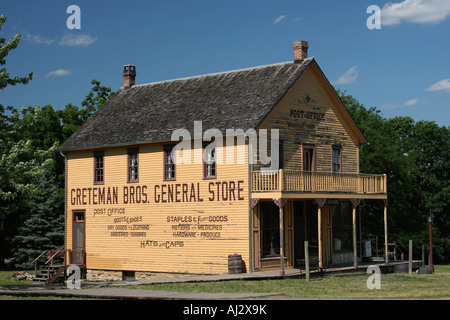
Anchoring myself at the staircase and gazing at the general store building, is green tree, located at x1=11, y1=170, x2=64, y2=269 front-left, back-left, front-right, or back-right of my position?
back-left

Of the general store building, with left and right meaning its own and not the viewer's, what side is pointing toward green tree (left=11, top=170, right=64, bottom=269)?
back

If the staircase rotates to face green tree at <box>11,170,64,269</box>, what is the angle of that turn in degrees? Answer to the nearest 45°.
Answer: approximately 135° to its right

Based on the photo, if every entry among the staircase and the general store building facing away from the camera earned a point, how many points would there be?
0

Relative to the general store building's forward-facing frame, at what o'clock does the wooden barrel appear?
The wooden barrel is roughly at 1 o'clock from the general store building.

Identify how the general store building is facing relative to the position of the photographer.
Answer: facing the viewer and to the right of the viewer
